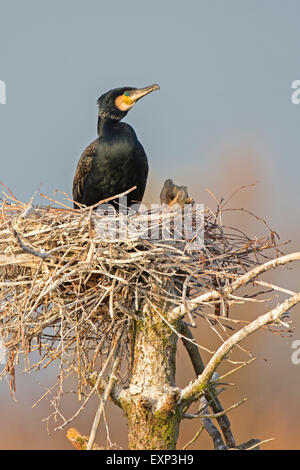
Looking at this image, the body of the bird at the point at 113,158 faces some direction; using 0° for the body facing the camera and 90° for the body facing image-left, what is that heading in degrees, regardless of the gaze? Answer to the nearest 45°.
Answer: approximately 315°
